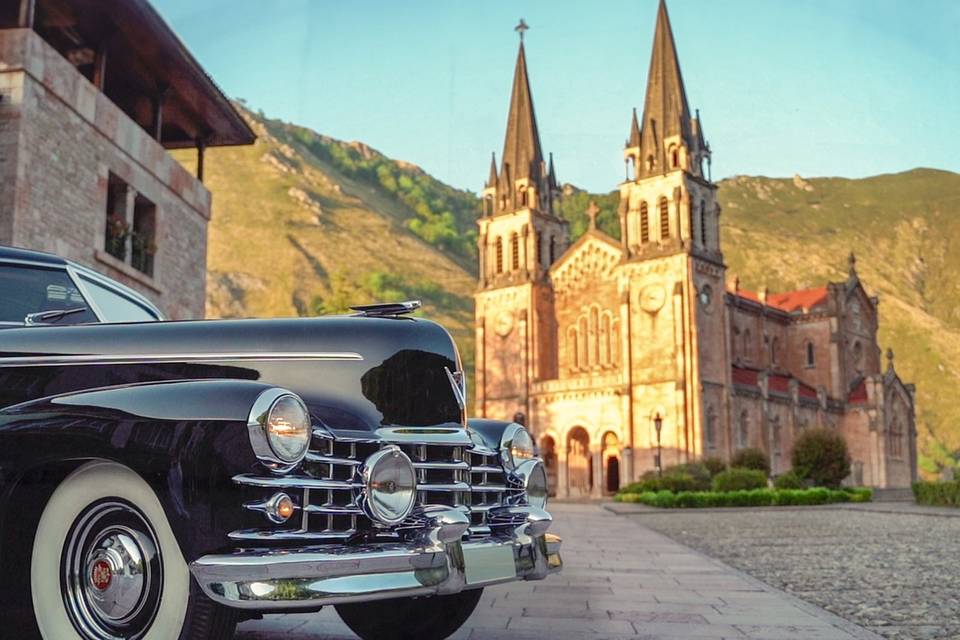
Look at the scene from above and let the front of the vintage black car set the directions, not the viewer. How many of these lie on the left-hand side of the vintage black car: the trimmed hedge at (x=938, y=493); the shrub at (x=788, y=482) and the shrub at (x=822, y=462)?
3

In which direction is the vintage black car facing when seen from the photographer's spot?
facing the viewer and to the right of the viewer

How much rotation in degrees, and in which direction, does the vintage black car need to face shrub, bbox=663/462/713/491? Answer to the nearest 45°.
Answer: approximately 90° to its left

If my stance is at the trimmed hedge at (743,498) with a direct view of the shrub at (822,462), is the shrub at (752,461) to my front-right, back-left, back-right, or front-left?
front-left

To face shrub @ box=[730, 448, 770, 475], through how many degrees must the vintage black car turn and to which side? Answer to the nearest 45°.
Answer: approximately 90° to its left

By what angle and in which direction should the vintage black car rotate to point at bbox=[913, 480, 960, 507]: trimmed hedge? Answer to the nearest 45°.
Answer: approximately 90° to its left

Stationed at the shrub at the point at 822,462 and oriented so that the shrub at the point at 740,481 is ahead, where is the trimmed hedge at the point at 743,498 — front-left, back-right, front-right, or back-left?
front-left

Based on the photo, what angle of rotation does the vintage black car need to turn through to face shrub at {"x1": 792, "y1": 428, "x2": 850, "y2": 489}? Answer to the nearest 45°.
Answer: approximately 90° to its left

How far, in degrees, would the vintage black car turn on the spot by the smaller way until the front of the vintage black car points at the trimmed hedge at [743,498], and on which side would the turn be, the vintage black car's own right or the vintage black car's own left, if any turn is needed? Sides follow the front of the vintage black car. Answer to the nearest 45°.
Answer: approximately 90° to the vintage black car's own left

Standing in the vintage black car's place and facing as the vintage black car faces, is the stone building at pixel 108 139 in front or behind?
behind

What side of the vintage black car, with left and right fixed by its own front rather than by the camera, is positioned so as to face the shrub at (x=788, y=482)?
left

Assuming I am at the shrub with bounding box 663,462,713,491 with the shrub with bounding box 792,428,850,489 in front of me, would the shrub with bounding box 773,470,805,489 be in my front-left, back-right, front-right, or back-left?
front-right
